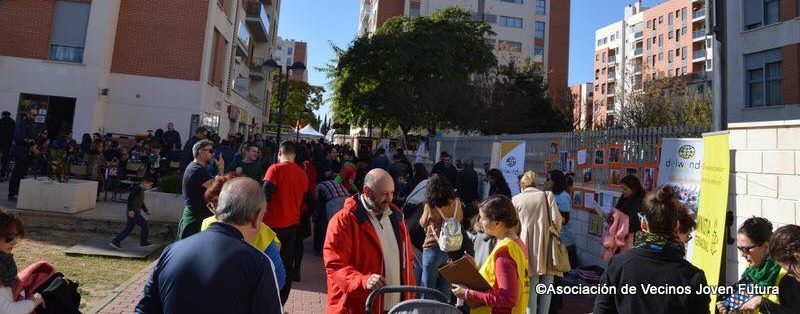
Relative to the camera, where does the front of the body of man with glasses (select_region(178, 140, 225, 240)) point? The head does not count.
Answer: to the viewer's right

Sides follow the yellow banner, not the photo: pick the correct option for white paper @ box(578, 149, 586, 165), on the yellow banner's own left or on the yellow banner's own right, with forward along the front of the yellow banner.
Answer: on the yellow banner's own right

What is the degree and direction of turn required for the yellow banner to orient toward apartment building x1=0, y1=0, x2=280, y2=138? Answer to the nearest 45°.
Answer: approximately 45° to its right

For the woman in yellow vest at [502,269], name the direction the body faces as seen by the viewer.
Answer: to the viewer's left

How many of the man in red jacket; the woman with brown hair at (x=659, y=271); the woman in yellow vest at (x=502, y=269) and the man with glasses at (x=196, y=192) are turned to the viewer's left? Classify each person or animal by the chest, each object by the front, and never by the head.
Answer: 1

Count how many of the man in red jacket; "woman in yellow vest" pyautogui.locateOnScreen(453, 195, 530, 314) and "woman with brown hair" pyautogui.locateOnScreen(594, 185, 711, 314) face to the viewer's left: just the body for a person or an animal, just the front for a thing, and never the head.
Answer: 1

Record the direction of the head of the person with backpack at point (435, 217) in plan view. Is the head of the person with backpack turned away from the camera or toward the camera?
away from the camera

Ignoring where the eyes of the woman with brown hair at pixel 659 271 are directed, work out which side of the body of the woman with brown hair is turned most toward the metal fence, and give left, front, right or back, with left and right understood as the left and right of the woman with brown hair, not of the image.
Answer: front

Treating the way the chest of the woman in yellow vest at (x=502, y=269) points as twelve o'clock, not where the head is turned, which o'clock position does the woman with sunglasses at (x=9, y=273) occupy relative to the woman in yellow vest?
The woman with sunglasses is roughly at 11 o'clock from the woman in yellow vest.

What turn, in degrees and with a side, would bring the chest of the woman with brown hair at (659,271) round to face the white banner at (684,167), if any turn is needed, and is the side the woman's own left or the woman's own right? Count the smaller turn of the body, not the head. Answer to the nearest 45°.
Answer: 0° — they already face it

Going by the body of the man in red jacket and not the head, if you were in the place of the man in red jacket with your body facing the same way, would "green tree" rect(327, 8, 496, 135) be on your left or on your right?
on your left

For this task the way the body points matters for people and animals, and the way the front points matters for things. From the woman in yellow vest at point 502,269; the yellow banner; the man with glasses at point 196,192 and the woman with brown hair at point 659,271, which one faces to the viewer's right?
the man with glasses

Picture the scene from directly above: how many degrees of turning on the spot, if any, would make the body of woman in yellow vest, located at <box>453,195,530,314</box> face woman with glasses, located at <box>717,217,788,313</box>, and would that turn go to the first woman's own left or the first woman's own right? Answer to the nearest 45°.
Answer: approximately 180°

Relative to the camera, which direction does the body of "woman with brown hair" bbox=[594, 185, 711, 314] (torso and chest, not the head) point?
away from the camera

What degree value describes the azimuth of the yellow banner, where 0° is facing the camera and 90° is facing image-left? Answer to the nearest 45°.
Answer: approximately 45°
